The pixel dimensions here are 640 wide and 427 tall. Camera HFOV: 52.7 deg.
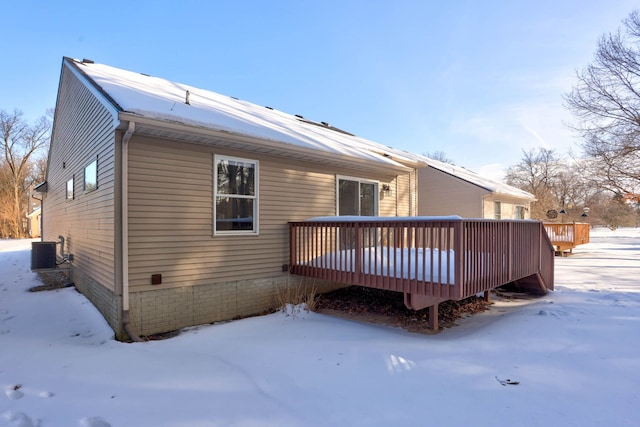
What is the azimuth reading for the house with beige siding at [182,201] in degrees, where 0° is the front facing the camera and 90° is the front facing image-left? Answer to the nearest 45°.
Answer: approximately 135°

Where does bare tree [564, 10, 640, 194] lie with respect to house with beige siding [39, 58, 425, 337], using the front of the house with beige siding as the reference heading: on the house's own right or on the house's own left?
on the house's own right

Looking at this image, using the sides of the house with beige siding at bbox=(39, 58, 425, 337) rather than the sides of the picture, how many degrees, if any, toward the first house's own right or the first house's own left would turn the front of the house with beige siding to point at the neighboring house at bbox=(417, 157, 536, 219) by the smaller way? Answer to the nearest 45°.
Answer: approximately 90° to the first house's own right
